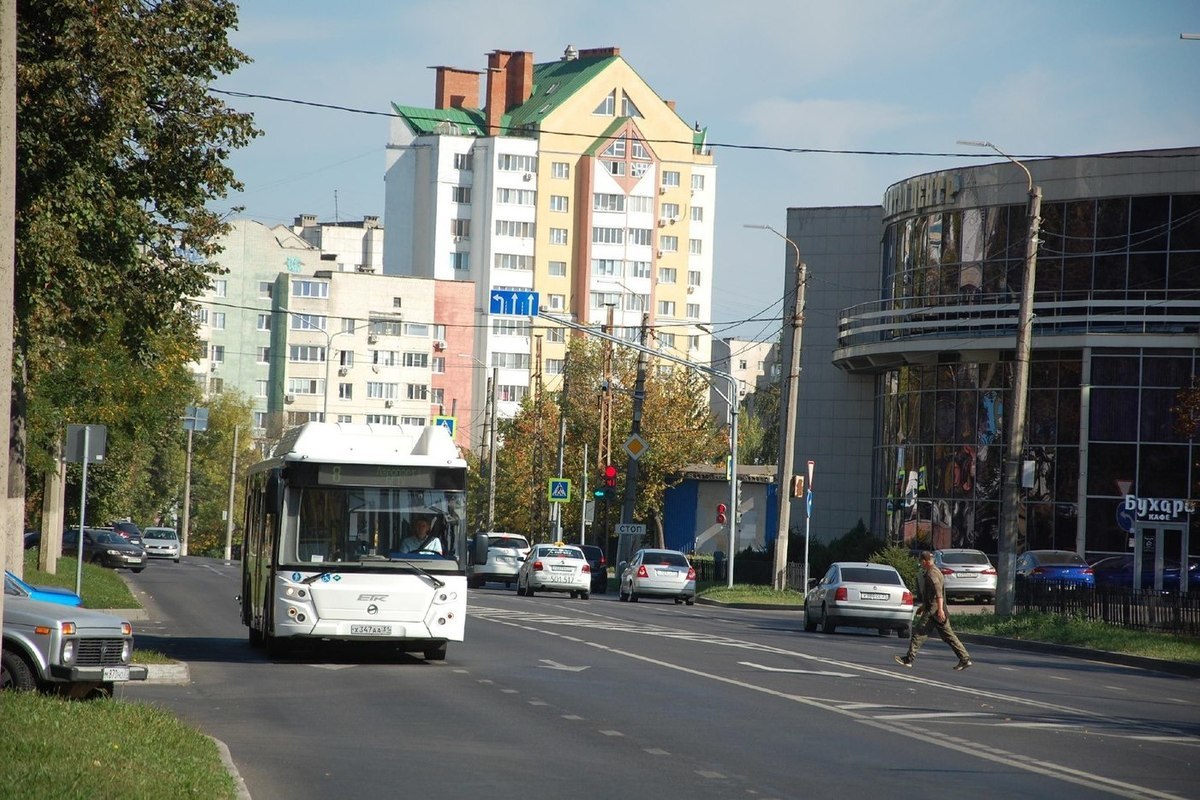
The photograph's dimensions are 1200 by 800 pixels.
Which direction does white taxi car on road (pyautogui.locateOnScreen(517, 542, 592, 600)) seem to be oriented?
away from the camera

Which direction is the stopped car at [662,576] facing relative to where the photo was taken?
away from the camera

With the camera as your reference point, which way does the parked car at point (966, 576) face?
facing away from the viewer

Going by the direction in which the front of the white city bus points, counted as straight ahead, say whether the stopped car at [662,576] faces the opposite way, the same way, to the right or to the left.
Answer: the opposite way

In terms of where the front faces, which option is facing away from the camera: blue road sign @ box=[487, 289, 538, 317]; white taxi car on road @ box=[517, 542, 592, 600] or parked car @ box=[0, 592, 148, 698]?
white taxi car on road @ box=[517, 542, 592, 600]

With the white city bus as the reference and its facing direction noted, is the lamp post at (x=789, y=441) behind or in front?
behind

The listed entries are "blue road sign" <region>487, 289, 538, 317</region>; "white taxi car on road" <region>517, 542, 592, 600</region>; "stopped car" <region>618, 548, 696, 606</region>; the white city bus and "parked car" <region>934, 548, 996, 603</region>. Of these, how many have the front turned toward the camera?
2

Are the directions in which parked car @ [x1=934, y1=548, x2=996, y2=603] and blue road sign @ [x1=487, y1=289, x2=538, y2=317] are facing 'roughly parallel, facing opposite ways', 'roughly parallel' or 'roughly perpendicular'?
roughly parallel, facing opposite ways

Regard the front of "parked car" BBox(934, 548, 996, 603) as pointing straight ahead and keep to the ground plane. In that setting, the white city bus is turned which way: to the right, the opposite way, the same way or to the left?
the opposite way

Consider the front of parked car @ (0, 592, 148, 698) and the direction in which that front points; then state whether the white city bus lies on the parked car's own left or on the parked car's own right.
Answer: on the parked car's own left

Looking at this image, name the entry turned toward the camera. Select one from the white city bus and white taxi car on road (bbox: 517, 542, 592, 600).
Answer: the white city bus

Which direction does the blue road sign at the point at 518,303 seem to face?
toward the camera

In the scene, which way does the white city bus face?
toward the camera
